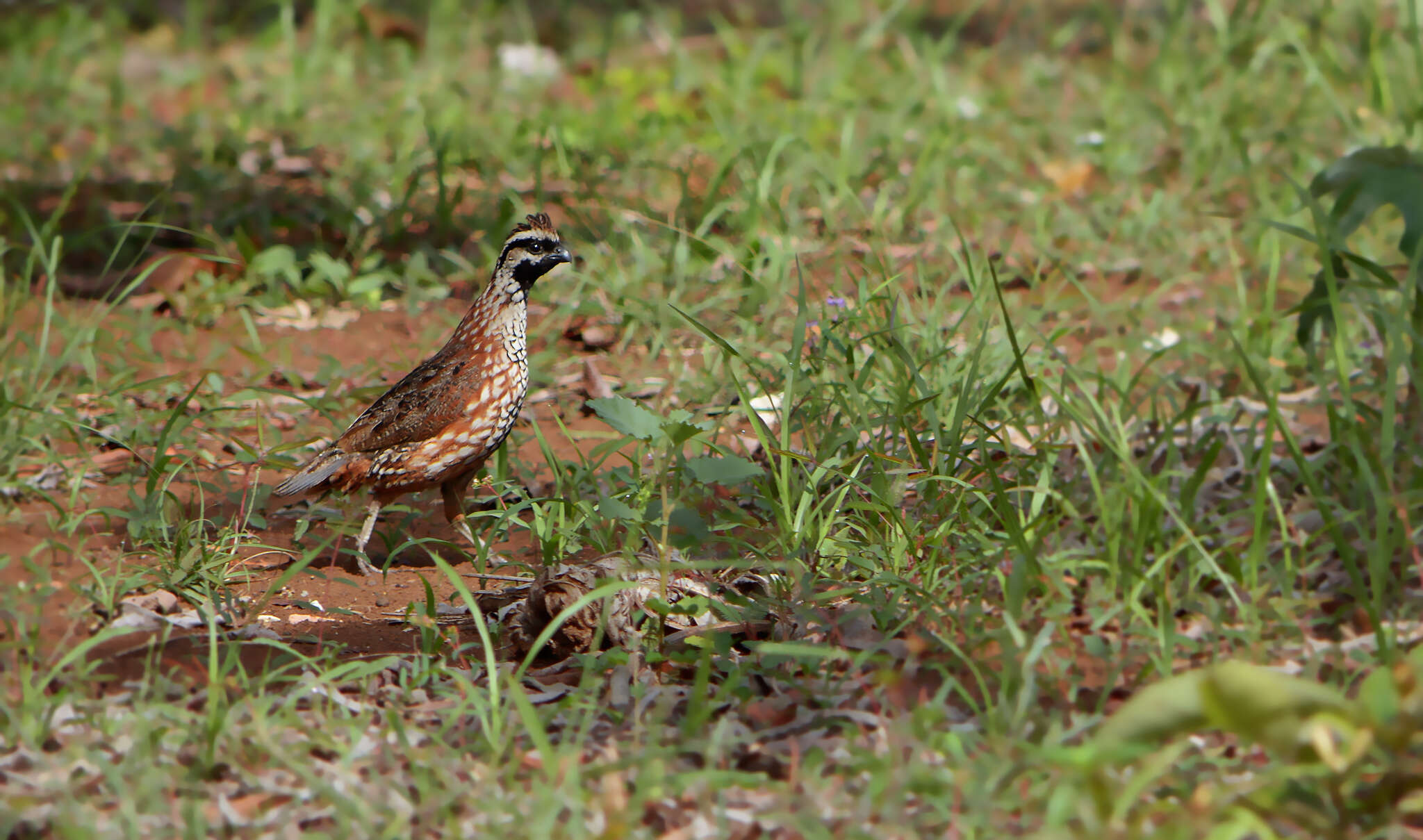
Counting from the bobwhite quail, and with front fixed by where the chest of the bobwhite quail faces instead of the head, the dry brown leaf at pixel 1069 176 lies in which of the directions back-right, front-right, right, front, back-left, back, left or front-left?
front-left

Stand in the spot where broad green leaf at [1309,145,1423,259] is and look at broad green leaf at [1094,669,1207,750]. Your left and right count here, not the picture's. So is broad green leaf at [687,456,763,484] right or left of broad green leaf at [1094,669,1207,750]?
right

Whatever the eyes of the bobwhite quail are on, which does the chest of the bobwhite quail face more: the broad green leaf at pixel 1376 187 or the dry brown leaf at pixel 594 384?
the broad green leaf

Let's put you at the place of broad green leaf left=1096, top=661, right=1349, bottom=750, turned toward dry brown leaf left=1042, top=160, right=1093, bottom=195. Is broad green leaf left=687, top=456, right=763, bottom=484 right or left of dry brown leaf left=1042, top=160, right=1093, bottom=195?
left

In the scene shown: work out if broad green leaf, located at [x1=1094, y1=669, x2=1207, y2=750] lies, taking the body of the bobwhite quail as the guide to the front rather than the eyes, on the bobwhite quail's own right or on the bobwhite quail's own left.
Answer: on the bobwhite quail's own right

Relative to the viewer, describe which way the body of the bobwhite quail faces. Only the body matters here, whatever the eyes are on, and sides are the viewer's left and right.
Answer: facing to the right of the viewer

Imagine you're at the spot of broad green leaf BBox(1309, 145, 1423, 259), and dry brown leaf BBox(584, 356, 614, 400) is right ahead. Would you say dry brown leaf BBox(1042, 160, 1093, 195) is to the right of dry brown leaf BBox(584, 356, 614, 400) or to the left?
right

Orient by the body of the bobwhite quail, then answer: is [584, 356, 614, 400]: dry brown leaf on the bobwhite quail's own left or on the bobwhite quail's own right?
on the bobwhite quail's own left

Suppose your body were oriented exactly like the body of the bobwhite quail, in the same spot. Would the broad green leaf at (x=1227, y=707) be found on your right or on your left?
on your right
